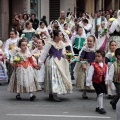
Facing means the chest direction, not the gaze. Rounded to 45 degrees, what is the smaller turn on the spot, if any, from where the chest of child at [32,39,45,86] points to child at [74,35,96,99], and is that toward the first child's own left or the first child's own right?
approximately 90° to the first child's own left

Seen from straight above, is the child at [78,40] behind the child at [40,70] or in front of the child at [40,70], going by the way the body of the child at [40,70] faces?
behind

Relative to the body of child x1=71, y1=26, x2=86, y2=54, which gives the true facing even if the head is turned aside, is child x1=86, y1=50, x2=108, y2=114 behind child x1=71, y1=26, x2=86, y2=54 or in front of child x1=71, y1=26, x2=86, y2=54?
in front

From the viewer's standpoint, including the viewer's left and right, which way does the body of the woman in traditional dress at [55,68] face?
facing the viewer and to the right of the viewer

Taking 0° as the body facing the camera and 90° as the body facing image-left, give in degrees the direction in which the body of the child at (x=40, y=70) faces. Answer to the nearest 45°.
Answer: approximately 45°

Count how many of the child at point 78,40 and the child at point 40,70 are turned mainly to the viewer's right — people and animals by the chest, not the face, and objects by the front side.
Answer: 0

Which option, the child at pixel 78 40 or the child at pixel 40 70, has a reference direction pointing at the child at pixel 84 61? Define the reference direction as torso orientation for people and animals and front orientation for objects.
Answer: the child at pixel 78 40

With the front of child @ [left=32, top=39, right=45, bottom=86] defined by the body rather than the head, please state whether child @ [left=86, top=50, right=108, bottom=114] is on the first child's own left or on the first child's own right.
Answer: on the first child's own left

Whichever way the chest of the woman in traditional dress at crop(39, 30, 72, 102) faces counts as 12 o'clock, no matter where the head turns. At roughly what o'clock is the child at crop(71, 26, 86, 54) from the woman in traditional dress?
The child is roughly at 8 o'clock from the woman in traditional dress.
